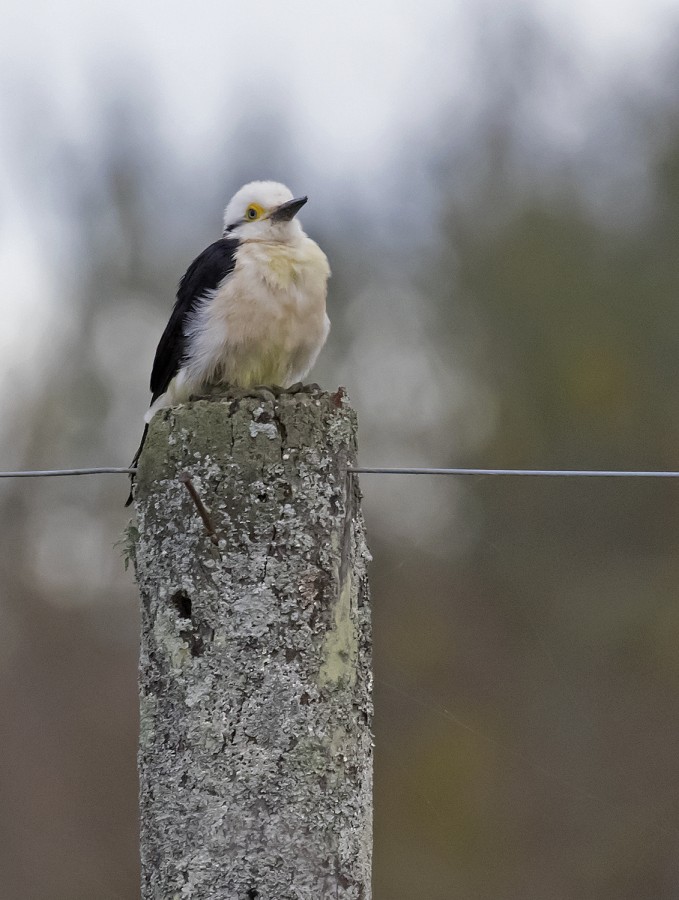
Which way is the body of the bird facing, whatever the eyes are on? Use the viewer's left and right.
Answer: facing the viewer and to the right of the viewer
